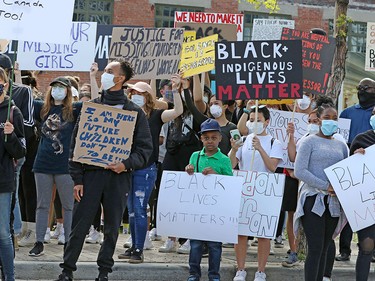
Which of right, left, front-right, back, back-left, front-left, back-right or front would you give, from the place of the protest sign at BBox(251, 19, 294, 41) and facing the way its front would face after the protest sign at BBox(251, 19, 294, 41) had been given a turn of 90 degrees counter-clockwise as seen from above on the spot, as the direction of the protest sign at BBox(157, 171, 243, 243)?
right

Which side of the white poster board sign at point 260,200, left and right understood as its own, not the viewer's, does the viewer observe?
front

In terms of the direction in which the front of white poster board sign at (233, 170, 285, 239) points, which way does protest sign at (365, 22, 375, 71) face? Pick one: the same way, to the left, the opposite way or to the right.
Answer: the same way

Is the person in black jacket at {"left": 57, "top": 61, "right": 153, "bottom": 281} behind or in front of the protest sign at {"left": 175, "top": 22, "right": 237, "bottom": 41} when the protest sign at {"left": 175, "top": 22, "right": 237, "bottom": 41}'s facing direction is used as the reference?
in front

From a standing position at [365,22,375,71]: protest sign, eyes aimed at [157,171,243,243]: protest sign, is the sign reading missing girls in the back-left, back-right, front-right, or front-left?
front-right

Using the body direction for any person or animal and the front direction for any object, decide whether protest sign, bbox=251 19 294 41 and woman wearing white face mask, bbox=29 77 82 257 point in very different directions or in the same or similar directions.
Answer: same or similar directions

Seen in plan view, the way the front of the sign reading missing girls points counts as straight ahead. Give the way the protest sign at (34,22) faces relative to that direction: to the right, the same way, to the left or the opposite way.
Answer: the same way

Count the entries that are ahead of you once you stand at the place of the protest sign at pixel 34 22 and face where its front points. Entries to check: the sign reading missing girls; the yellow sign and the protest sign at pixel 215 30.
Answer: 0

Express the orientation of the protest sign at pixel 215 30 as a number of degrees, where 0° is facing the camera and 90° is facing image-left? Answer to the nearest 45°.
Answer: approximately 0°

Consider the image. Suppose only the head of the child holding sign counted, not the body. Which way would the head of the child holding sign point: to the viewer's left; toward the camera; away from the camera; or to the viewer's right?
toward the camera

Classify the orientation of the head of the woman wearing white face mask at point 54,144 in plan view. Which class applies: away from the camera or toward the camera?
toward the camera

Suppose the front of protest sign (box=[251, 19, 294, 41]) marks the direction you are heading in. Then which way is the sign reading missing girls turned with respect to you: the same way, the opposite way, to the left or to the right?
the same way

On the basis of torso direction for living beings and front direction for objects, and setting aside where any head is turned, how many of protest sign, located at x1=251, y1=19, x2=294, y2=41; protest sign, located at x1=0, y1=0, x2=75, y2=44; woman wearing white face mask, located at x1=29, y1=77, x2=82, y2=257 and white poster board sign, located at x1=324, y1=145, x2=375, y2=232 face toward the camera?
4

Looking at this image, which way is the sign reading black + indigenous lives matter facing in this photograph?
toward the camera

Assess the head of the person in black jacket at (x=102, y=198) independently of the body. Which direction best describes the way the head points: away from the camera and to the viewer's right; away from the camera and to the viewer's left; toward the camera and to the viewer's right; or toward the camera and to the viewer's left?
toward the camera and to the viewer's left

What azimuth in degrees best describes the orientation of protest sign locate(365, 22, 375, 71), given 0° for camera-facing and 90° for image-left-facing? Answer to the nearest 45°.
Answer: approximately 0°

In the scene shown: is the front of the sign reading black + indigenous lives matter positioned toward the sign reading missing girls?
no

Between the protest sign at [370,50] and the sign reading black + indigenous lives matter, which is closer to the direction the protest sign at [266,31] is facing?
the sign reading black + indigenous lives matter
